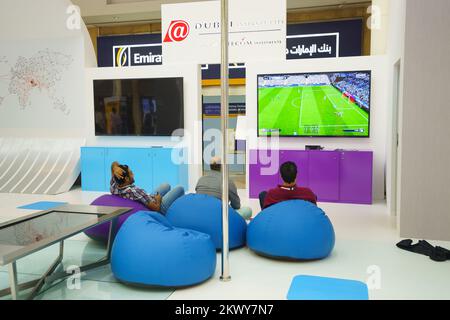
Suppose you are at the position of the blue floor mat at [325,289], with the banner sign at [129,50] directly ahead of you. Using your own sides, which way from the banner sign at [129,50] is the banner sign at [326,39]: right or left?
right

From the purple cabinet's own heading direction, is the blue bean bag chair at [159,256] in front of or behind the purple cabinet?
in front

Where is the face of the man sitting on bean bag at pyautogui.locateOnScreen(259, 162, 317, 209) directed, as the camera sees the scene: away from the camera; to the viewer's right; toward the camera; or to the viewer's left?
away from the camera

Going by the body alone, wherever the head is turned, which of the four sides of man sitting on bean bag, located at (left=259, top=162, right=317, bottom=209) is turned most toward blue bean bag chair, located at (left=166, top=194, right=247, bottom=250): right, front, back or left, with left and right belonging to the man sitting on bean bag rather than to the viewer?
left

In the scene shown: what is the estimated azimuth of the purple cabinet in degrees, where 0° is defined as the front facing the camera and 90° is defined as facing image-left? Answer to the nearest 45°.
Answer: approximately 0°

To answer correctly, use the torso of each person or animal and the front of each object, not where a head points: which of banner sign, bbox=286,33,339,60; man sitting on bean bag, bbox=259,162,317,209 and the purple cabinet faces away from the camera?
the man sitting on bean bag

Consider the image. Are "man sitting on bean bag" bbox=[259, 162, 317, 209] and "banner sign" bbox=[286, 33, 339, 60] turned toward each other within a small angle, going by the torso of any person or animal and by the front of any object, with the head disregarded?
yes

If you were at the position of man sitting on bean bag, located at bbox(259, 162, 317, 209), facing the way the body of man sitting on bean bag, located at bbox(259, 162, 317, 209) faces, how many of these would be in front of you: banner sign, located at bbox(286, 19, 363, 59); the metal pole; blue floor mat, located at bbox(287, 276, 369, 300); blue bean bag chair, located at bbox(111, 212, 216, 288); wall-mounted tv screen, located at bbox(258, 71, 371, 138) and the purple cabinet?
3

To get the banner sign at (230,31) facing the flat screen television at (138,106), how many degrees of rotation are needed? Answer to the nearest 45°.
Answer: approximately 135° to its right

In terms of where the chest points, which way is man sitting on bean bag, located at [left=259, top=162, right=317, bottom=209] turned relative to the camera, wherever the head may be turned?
away from the camera

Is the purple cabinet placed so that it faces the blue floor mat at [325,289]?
yes

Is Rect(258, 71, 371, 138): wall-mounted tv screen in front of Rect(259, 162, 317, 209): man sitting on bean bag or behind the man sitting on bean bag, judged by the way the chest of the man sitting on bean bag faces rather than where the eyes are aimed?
in front

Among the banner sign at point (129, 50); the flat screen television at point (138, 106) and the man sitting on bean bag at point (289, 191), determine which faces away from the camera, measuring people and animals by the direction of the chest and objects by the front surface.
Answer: the man sitting on bean bag
